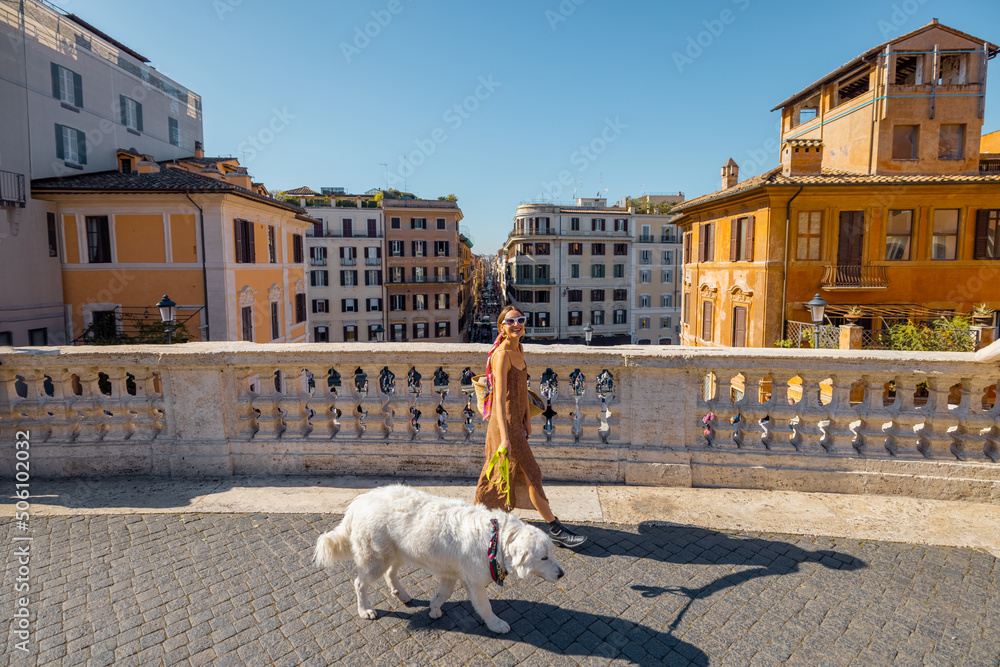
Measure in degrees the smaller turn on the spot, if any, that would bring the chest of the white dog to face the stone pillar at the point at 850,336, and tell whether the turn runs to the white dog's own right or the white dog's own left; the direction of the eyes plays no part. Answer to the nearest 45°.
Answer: approximately 45° to the white dog's own left

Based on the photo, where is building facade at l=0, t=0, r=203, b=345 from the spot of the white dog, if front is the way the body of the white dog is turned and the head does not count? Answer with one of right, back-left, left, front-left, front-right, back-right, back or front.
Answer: back-left

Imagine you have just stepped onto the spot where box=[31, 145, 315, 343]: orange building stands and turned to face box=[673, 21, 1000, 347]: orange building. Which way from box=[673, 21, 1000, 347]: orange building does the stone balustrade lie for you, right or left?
right

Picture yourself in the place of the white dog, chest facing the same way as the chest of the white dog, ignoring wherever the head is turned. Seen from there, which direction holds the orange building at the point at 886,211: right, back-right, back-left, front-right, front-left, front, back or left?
front-left

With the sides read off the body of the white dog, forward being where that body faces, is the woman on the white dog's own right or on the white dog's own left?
on the white dog's own left

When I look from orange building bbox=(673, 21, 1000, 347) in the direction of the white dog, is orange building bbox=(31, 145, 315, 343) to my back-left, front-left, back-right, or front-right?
front-right

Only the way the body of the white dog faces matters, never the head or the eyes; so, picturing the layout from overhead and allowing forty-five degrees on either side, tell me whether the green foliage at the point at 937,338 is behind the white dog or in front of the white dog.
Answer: in front

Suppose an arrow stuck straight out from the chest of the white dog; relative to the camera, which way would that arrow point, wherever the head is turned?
to the viewer's right

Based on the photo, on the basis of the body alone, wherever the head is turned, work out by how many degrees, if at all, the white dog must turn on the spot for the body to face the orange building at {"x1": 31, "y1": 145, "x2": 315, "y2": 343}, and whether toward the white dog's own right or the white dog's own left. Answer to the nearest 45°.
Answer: approximately 135° to the white dog's own left
